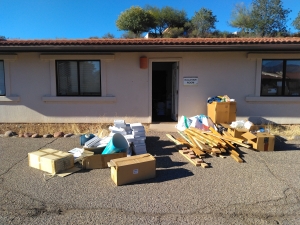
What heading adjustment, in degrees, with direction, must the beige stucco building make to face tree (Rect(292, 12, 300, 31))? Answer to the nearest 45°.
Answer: approximately 135° to its left

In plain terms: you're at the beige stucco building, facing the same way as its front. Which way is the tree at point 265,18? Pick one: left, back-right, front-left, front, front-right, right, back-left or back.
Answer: back-left

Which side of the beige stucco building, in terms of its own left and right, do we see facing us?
front

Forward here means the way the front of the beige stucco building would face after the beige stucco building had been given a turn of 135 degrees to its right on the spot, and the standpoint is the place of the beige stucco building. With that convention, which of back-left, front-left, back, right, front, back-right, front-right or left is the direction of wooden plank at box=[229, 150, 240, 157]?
back

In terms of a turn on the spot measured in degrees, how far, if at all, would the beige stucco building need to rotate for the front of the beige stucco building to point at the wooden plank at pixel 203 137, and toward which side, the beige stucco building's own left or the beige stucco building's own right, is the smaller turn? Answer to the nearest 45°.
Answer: approximately 45° to the beige stucco building's own left

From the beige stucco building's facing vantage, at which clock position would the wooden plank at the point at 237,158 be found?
The wooden plank is roughly at 11 o'clock from the beige stucco building.

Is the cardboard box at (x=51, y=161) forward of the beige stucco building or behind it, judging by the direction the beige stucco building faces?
forward

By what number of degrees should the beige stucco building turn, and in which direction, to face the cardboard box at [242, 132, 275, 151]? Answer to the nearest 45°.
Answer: approximately 45° to its left

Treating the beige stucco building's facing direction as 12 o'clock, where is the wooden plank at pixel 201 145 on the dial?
The wooden plank is roughly at 11 o'clock from the beige stucco building.

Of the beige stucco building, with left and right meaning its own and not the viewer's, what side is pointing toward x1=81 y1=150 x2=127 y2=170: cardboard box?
front

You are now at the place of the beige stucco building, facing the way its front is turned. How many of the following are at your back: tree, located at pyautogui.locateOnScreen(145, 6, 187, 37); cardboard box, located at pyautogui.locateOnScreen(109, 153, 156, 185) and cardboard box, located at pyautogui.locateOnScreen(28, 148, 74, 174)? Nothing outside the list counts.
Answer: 1

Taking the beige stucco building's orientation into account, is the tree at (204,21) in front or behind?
behind

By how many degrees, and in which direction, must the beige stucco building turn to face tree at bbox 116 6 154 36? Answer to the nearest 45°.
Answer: approximately 180°

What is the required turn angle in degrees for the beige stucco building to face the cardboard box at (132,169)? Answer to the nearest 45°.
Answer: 0° — it already faces it
